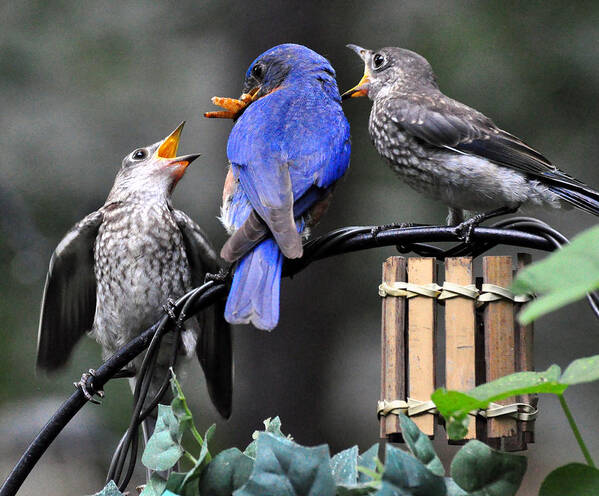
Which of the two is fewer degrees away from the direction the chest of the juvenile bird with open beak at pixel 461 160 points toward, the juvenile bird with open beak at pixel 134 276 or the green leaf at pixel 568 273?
the juvenile bird with open beak

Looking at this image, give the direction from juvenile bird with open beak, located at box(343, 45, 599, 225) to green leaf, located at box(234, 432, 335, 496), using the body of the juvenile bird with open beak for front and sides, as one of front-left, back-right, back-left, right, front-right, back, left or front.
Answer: left

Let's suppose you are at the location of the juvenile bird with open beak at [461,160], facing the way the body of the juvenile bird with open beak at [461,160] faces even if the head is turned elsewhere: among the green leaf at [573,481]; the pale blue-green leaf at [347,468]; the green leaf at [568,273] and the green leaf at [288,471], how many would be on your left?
4

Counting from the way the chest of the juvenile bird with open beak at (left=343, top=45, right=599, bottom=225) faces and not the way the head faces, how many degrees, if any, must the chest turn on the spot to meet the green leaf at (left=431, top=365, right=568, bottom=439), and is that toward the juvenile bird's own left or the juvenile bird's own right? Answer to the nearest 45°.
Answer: approximately 90° to the juvenile bird's own left

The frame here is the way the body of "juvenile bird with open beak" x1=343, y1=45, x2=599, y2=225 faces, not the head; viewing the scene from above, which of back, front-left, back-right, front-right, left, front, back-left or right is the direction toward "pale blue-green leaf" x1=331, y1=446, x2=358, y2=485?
left

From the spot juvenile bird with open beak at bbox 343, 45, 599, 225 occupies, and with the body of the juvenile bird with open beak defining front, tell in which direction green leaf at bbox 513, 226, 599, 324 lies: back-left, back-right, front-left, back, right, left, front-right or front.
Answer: left

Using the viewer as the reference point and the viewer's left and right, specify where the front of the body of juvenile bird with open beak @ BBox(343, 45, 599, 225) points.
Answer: facing to the left of the viewer

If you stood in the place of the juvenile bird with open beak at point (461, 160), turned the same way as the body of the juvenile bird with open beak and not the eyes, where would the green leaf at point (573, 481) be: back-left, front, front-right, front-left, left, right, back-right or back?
left

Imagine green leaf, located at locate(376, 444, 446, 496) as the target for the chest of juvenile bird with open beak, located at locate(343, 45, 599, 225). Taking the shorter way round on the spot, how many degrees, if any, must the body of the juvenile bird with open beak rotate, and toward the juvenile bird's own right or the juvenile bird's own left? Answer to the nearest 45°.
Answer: approximately 90° to the juvenile bird's own left

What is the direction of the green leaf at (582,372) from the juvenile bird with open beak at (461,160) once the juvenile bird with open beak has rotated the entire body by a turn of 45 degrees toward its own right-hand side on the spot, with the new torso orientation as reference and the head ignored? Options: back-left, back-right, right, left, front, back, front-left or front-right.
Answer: back-left

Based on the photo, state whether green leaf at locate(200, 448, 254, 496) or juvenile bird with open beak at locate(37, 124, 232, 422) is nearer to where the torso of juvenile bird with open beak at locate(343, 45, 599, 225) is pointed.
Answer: the juvenile bird with open beak

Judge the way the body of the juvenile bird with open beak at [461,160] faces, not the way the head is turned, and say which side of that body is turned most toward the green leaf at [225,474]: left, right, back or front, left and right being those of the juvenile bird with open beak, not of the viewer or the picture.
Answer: front
